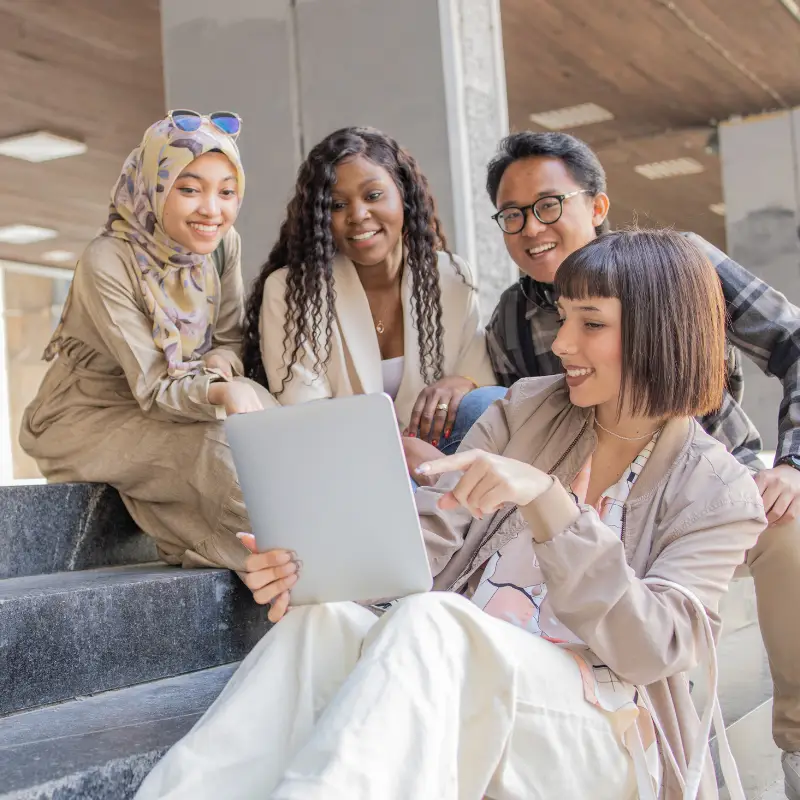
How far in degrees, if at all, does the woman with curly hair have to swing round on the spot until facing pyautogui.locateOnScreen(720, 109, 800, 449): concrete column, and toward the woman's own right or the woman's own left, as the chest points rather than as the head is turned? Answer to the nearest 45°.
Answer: approximately 135° to the woman's own left

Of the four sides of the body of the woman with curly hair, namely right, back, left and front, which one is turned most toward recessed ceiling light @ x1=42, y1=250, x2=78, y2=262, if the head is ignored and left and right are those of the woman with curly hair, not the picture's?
back

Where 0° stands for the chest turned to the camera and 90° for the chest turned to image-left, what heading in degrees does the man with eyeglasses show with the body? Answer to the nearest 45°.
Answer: approximately 45°

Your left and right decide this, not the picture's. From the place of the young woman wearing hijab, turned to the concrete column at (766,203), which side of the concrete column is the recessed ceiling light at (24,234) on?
left

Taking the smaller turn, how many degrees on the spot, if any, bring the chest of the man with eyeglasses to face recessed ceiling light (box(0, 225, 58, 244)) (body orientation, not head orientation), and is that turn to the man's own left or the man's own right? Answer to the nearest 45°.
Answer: approximately 90° to the man's own right

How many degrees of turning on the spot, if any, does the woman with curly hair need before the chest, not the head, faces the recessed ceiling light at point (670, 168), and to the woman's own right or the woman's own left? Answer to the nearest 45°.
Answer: approximately 135° to the woman's own left

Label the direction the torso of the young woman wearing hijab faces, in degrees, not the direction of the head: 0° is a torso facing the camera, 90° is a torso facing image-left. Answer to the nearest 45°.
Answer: approximately 315°

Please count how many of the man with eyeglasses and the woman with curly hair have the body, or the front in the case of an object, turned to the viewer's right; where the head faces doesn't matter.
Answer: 0

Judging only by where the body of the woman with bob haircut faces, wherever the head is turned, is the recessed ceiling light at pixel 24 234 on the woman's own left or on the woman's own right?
on the woman's own right

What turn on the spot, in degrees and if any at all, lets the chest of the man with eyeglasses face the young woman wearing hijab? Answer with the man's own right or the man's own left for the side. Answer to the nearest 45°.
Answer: approximately 45° to the man's own right

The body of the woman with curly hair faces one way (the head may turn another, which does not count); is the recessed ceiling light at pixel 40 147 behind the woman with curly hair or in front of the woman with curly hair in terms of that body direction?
behind

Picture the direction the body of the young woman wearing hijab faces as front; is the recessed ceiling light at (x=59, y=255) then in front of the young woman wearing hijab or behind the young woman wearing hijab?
behind
